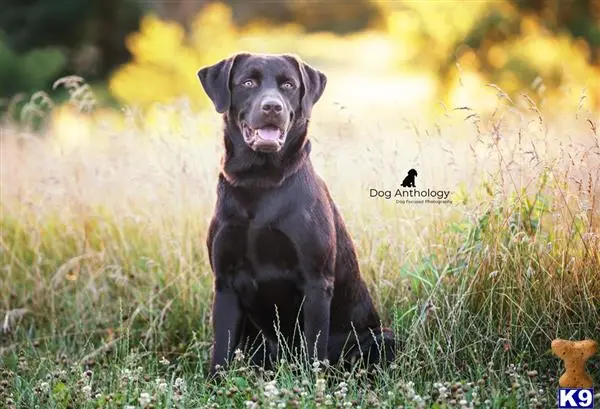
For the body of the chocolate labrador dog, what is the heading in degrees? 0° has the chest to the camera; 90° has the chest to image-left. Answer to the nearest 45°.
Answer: approximately 45°

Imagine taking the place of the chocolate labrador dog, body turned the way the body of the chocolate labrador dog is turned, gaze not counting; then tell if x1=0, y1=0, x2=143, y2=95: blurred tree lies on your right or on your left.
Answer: on your right
